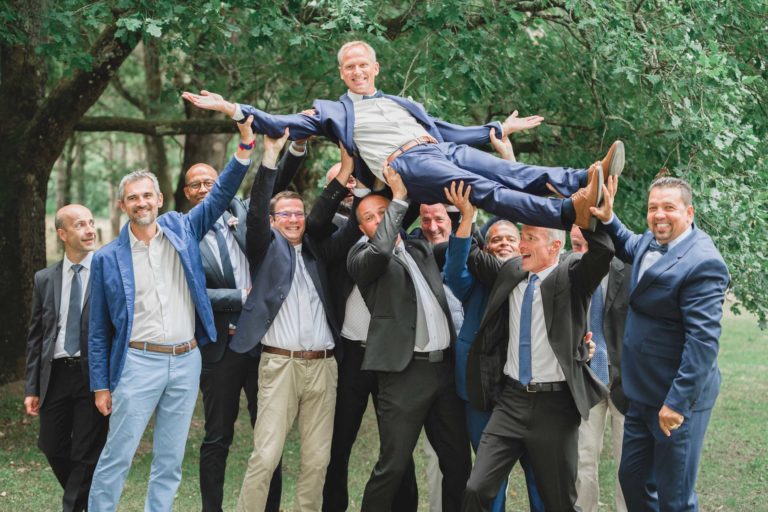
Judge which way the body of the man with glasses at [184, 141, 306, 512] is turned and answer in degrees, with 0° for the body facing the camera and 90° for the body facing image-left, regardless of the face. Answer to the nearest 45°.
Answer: approximately 0°

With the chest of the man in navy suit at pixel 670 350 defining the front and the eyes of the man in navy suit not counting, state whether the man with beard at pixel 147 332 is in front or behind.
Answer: in front

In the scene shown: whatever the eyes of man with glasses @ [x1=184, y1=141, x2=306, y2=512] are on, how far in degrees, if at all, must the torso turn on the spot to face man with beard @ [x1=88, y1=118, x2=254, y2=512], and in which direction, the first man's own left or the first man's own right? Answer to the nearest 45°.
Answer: approximately 45° to the first man's own right

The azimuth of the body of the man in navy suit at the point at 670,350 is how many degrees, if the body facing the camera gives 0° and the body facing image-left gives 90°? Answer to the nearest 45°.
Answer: approximately 45°

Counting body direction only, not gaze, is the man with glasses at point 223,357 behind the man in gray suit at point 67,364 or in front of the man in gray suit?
in front

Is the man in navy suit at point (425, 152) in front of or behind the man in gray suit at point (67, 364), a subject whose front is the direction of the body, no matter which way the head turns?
in front

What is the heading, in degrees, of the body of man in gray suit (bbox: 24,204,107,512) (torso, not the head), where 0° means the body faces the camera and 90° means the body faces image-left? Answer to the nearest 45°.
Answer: approximately 315°

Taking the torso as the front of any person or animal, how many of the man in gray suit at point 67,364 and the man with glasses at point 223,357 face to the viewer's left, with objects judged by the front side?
0
